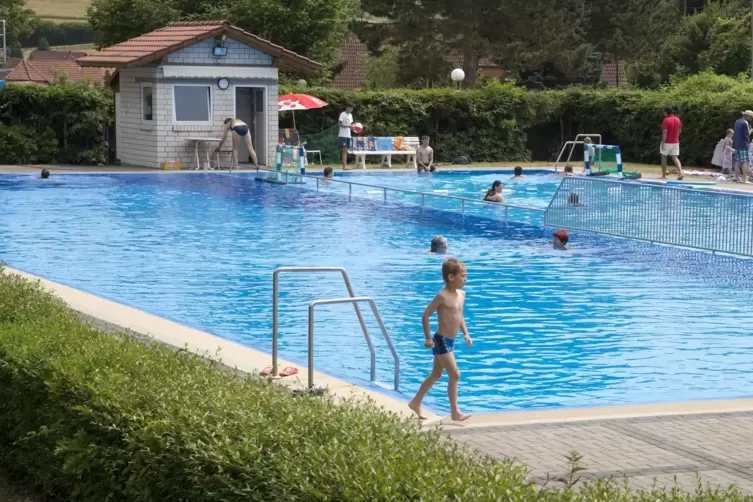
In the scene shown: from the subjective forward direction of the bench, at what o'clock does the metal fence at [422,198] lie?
The metal fence is roughly at 12 o'clock from the bench.

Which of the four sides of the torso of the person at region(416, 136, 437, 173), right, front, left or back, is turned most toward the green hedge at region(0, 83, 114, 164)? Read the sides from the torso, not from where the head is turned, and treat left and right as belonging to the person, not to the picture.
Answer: right

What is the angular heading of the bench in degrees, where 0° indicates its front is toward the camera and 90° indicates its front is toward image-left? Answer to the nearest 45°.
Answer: approximately 0°

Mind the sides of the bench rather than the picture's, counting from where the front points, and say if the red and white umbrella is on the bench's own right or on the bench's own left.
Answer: on the bench's own right

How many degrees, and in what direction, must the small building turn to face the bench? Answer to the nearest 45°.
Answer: approximately 90° to its left

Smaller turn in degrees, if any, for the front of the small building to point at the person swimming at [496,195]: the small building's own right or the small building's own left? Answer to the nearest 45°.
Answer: approximately 45° to the small building's own left

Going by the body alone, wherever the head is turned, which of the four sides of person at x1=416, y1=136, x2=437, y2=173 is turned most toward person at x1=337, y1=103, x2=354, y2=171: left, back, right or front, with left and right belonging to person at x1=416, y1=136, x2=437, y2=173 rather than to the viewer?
right

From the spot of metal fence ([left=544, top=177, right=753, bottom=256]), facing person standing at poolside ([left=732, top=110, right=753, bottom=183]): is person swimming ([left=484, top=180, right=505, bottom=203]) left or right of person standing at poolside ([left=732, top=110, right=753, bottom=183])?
left

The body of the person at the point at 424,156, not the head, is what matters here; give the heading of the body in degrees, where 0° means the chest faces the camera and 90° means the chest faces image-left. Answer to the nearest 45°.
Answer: approximately 0°

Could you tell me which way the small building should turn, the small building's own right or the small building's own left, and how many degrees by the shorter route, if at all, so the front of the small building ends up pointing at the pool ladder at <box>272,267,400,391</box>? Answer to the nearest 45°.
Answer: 0° — it already faces it

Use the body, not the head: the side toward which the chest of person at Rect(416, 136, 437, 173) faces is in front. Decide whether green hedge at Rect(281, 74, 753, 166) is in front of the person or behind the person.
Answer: behind

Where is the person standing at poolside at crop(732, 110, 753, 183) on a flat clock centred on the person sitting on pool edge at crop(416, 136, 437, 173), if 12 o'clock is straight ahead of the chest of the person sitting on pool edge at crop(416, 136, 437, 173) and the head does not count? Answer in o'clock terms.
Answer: the person standing at poolside at crop(732, 110, 753, 183) is roughly at 10 o'clock from the person sitting on pool edge at crop(416, 136, 437, 173).

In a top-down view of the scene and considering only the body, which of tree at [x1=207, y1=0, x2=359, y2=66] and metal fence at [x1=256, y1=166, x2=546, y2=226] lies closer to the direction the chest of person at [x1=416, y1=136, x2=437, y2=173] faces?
the metal fence

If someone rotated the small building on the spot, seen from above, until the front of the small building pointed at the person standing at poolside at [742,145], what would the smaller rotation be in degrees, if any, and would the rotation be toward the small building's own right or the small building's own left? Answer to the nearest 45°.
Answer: approximately 45° to the small building's own left
